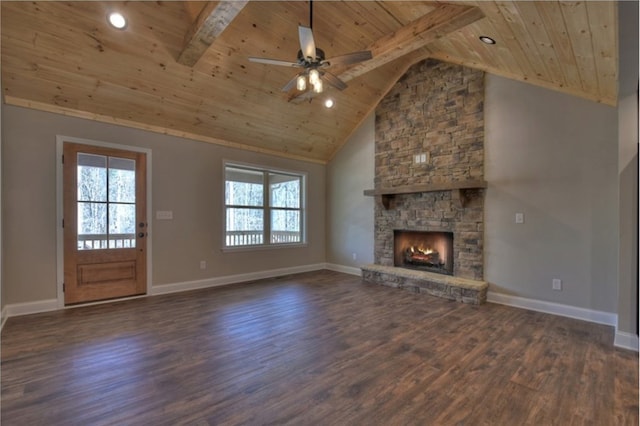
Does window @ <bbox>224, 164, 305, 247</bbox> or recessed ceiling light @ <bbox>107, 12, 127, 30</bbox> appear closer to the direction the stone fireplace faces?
the recessed ceiling light

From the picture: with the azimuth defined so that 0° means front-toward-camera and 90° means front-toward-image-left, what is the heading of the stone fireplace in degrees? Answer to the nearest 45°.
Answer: approximately 45°

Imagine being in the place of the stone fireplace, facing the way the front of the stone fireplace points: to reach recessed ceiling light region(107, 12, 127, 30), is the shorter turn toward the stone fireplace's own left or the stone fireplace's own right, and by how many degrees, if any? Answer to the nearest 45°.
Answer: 0° — it already faces it

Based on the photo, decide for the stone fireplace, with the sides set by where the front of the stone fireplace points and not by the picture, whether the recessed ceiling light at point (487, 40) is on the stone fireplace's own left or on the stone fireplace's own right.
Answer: on the stone fireplace's own left

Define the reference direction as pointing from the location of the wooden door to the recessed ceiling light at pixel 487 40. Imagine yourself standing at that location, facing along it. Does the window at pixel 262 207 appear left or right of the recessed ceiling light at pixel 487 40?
left
